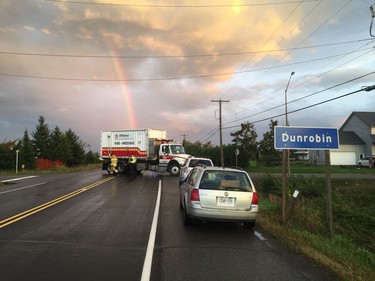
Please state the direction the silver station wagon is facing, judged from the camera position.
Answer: facing away from the viewer

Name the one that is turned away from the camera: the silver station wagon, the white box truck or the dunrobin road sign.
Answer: the silver station wagon

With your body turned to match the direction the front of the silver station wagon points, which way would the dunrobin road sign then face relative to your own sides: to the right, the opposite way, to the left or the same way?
the opposite way

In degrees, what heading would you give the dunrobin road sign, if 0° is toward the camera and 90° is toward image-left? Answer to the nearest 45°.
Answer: approximately 0°

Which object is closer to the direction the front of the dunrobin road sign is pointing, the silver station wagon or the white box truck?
the silver station wagon

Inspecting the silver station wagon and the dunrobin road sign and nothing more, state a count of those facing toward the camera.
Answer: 1

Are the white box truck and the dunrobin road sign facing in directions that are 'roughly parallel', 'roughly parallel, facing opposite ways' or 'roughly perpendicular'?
roughly perpendicular

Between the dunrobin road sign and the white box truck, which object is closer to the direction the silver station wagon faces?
the white box truck
